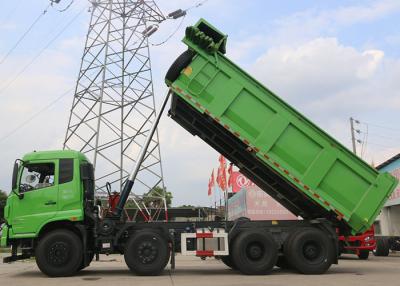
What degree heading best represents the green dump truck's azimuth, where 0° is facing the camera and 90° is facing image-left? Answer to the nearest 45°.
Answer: approximately 90°

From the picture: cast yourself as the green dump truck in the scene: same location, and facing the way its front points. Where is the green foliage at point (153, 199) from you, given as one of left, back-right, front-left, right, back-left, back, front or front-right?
right
